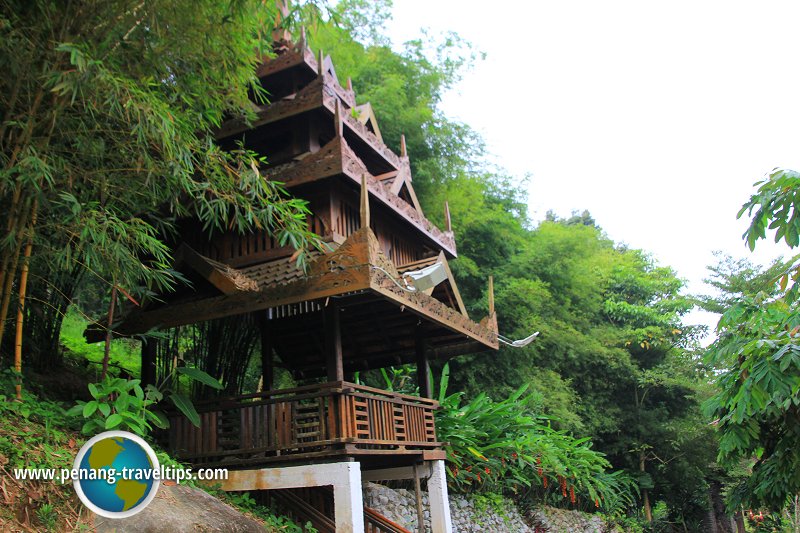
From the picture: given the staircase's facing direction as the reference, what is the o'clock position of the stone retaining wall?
The stone retaining wall is roughly at 10 o'clock from the staircase.

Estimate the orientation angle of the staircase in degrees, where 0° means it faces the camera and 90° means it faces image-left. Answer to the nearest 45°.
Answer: approximately 270°
